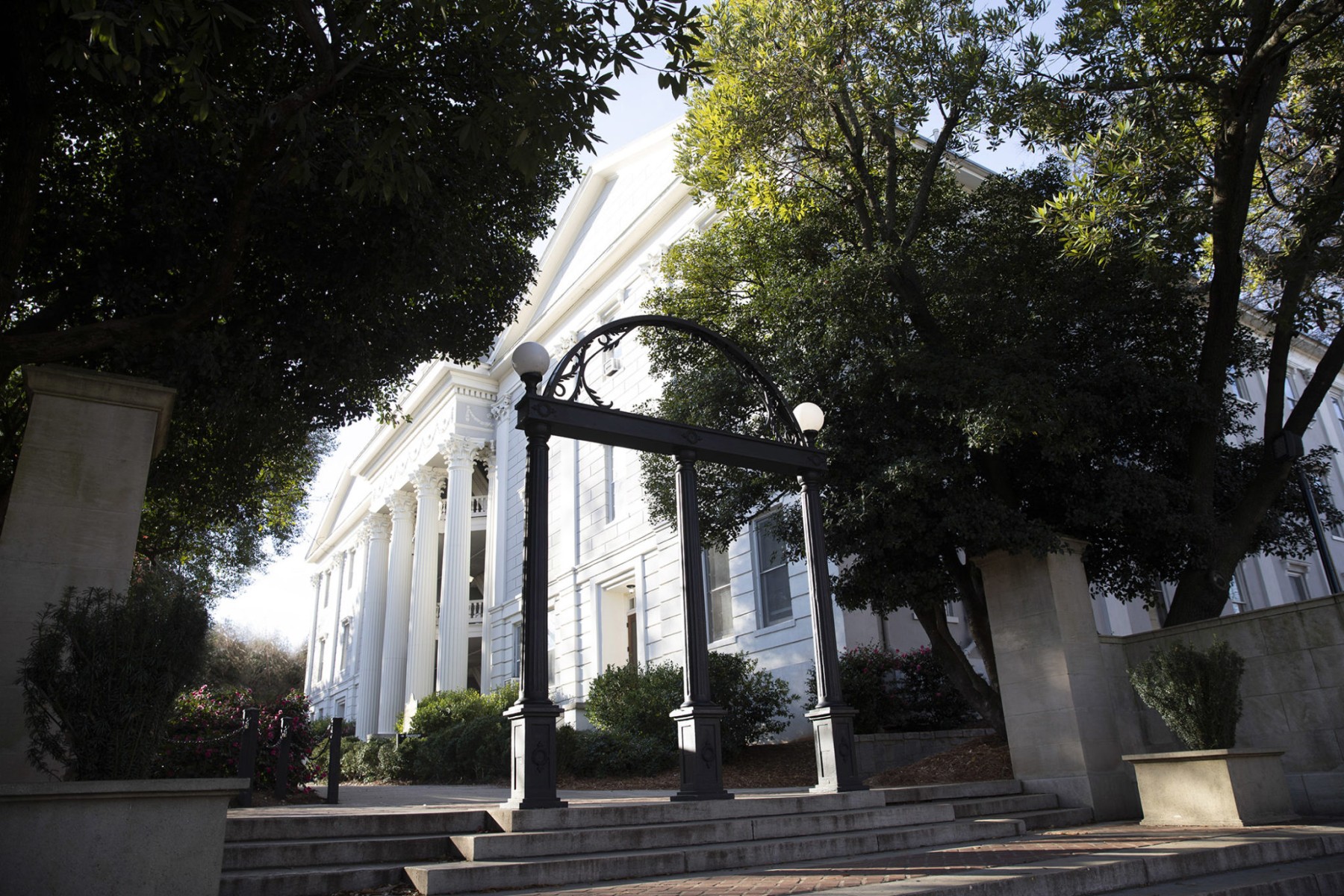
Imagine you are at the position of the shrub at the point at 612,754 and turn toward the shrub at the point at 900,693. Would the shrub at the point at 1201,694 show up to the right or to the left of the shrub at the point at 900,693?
right

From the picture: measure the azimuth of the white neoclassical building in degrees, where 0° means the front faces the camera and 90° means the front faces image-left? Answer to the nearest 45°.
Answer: approximately 45°

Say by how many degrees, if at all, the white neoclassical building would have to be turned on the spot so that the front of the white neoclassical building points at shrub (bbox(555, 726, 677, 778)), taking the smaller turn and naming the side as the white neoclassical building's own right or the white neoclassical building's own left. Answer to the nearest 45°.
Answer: approximately 45° to the white neoclassical building's own left

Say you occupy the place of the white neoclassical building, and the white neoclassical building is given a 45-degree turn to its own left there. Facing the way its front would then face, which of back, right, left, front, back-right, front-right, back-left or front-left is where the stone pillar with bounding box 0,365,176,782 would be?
front

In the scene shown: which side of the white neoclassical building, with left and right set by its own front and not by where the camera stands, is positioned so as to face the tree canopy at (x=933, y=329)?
left

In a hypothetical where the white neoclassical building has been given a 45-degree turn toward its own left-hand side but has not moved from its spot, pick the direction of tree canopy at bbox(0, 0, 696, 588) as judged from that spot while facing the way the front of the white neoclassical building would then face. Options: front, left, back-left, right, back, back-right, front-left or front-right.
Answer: front

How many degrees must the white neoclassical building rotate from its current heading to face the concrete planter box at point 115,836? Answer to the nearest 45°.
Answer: approximately 45° to its left

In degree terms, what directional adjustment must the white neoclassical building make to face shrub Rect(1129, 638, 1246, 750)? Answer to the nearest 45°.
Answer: approximately 90° to its left

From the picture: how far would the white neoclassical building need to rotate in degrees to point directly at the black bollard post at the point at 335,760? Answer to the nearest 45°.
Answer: approximately 45° to its left
